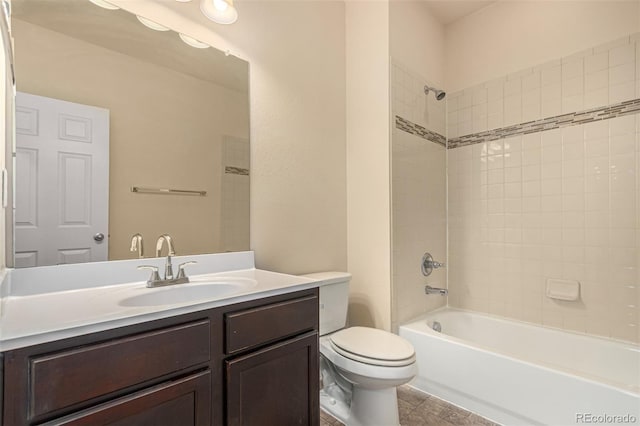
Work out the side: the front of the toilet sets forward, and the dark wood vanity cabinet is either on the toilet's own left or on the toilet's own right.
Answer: on the toilet's own right
